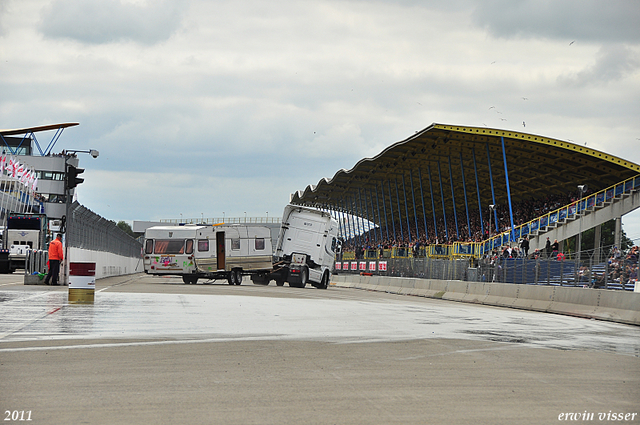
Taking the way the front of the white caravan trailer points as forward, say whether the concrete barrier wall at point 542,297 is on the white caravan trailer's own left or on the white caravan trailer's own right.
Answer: on the white caravan trailer's own right

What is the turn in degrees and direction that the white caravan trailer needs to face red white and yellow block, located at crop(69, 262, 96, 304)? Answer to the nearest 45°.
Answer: approximately 135° to its right

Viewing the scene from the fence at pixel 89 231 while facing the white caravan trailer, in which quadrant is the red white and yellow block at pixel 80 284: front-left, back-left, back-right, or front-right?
front-right

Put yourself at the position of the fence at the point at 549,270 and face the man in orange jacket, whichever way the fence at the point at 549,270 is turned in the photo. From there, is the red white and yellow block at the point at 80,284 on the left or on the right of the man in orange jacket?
left

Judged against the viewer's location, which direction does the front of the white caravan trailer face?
facing away from the viewer and to the right of the viewer
